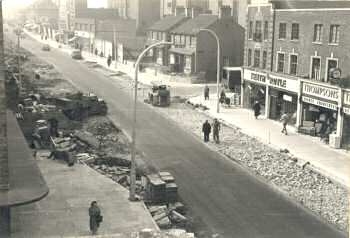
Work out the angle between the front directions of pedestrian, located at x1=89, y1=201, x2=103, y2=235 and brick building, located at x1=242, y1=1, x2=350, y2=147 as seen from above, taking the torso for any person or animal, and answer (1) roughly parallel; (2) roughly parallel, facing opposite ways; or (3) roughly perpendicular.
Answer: roughly perpendicular

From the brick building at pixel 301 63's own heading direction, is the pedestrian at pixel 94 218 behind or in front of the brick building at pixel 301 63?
in front

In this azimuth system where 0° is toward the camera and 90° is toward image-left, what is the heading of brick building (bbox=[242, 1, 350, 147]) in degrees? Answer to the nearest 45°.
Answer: approximately 45°
